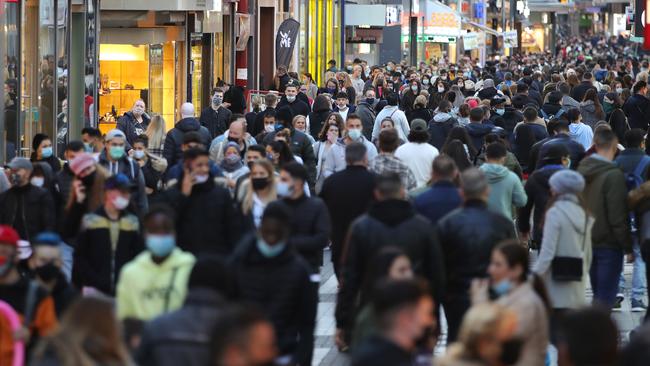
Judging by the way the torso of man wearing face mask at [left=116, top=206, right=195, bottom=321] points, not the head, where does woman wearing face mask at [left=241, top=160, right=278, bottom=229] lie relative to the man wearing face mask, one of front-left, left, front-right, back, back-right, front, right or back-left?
back

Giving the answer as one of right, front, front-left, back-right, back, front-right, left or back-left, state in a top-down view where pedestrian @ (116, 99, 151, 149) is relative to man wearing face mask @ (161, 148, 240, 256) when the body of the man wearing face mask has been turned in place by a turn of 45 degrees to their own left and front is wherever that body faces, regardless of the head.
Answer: back-left

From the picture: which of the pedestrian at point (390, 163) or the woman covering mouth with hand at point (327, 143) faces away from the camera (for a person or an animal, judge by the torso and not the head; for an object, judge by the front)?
the pedestrian

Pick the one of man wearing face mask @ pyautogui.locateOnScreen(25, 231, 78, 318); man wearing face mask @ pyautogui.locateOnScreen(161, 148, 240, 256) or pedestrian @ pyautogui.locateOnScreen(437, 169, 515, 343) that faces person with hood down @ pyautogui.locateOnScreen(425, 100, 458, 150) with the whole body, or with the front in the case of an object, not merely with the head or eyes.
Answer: the pedestrian

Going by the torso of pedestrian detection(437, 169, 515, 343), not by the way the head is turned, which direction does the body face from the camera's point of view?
away from the camera

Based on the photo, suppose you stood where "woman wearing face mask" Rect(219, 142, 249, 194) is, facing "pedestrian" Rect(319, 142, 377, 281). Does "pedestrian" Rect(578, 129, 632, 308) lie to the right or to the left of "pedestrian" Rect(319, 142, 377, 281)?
left

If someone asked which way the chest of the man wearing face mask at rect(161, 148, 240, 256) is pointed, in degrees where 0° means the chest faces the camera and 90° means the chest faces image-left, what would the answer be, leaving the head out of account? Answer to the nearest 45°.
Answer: approximately 0°

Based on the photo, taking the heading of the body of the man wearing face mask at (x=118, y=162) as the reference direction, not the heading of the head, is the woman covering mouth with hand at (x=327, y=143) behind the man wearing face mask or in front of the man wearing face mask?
behind

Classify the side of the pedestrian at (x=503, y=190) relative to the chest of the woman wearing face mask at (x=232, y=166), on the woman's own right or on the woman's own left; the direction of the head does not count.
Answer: on the woman's own left

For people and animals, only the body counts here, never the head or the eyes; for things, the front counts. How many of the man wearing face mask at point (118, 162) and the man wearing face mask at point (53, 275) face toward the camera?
2

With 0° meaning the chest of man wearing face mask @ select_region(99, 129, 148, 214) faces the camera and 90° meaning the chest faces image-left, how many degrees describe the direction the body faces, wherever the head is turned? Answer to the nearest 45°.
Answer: approximately 0°

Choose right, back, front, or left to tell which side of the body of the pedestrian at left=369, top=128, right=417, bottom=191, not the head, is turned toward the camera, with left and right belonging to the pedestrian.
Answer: back

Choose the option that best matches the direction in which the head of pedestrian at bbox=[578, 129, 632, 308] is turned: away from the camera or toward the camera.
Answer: away from the camera

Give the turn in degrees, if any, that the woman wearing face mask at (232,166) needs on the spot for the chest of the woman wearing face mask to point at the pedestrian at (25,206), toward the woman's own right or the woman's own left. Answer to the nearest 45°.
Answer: approximately 45° to the woman's own right
